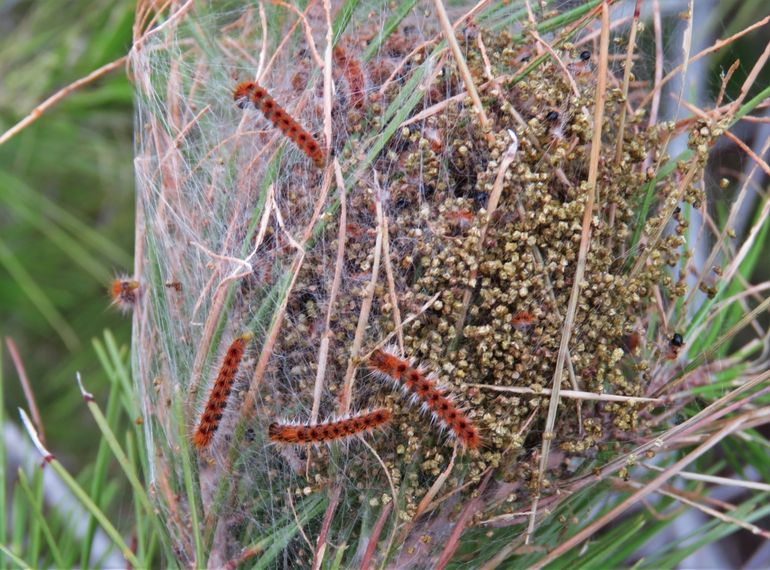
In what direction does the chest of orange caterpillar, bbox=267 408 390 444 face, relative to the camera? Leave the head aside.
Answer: to the viewer's left

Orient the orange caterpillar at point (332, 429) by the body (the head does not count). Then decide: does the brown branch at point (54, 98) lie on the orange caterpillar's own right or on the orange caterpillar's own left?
on the orange caterpillar's own right

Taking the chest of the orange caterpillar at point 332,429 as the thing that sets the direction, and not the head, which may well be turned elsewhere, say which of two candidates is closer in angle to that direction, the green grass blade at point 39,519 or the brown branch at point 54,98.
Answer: the green grass blade
